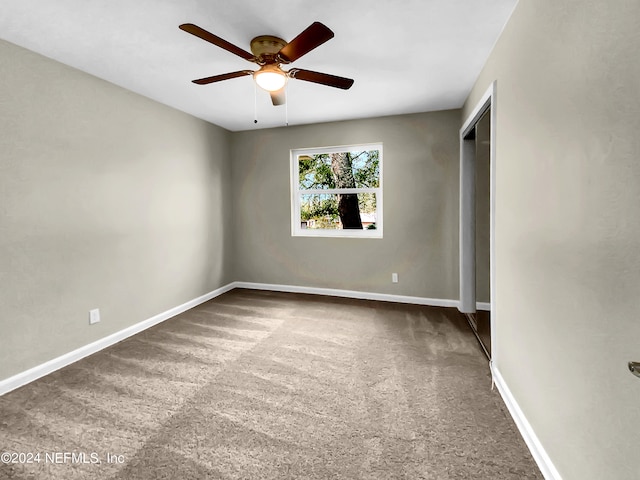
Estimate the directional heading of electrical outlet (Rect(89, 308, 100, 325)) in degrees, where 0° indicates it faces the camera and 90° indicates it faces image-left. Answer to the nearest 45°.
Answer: approximately 315°
